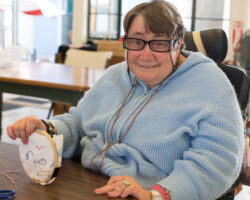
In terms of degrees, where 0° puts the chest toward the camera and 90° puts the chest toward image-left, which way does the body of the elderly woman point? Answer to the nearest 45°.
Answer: approximately 45°

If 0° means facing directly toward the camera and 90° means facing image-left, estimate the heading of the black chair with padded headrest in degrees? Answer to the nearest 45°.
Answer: approximately 45°

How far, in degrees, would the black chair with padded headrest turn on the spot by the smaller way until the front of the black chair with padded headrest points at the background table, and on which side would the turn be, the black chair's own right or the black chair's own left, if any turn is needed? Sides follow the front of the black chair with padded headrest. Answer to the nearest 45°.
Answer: approximately 90° to the black chair's own right
